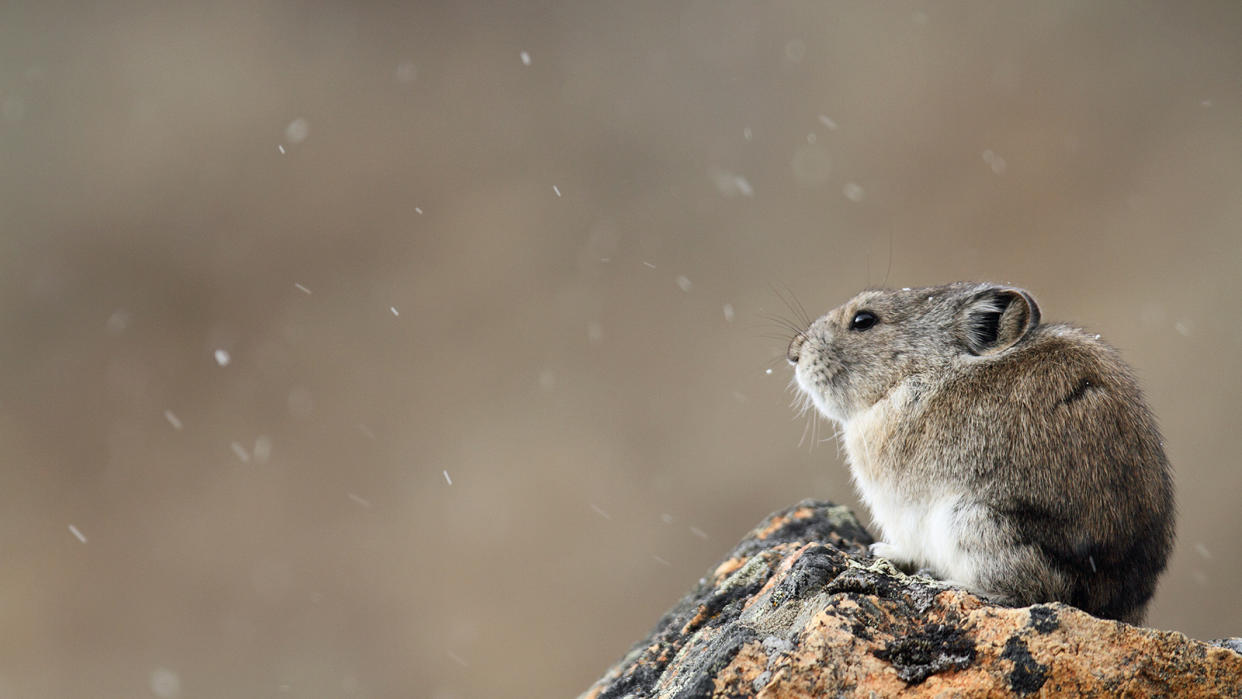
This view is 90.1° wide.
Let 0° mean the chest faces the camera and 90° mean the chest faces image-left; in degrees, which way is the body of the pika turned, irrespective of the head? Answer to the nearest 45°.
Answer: approximately 90°
